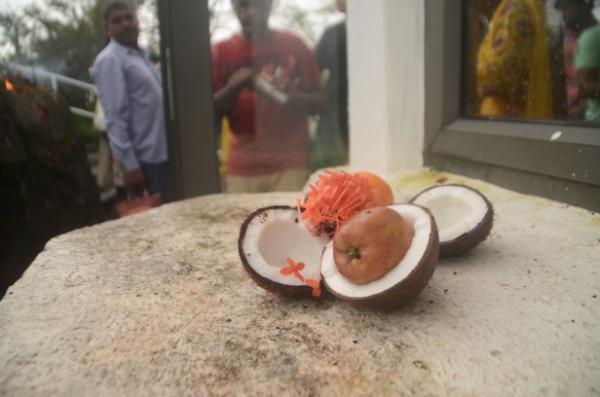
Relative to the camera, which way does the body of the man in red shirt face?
toward the camera

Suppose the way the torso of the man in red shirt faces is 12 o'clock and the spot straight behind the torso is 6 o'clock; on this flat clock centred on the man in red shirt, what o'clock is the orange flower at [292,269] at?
The orange flower is roughly at 12 o'clock from the man in red shirt.

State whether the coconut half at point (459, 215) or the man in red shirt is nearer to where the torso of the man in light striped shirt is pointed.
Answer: the coconut half

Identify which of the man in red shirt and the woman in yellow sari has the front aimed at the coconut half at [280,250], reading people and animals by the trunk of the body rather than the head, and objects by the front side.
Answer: the man in red shirt

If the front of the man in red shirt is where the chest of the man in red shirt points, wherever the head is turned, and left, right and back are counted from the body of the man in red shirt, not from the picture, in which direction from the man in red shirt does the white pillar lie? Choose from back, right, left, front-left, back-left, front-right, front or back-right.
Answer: front-left

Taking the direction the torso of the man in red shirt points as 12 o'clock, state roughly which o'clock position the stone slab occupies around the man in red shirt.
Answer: The stone slab is roughly at 12 o'clock from the man in red shirt.
